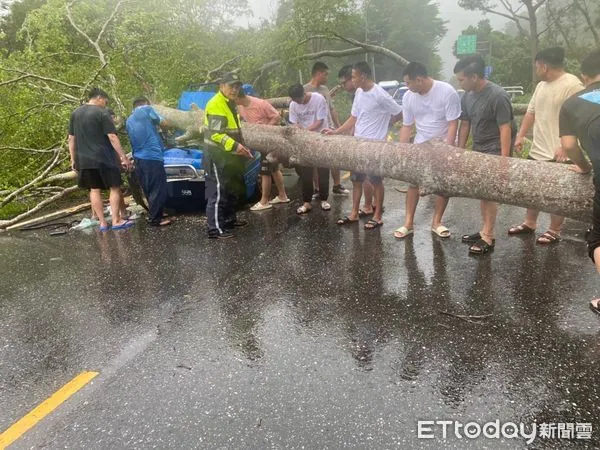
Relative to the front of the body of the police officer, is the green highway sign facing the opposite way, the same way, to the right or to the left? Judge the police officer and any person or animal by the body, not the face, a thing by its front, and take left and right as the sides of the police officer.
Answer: to the right

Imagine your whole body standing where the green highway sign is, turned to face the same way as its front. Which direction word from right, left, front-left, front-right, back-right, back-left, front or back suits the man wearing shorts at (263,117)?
front

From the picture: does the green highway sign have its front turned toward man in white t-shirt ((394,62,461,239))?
yes

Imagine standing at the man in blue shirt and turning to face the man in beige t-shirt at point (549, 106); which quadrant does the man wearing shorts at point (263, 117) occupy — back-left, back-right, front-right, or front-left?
front-left

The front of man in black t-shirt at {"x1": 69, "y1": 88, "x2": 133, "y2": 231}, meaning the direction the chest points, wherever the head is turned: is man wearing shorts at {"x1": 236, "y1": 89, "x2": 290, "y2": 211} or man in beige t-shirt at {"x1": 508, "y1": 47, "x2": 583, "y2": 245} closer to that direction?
the man wearing shorts

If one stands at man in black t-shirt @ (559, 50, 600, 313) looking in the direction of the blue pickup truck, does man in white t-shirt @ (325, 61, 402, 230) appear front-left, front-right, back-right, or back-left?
front-right

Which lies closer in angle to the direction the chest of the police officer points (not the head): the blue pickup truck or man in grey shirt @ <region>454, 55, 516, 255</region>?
the man in grey shirt

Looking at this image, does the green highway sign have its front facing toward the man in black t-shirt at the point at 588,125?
yes

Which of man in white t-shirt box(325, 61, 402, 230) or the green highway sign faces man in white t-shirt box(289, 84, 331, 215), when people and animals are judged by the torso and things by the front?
the green highway sign

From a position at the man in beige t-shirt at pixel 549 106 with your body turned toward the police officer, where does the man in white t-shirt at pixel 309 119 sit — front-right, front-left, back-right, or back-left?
front-right

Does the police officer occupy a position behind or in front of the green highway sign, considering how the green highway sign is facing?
in front

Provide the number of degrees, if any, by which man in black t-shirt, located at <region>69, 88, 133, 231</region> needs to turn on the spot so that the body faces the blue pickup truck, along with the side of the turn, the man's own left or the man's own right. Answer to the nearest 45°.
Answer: approximately 45° to the man's own right

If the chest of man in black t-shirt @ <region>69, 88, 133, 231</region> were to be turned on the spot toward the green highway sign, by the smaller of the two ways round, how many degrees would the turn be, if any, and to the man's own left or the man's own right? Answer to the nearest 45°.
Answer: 0° — they already face it

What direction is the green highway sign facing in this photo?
toward the camera

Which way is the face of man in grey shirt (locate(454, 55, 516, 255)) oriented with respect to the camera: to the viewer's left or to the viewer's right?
to the viewer's left

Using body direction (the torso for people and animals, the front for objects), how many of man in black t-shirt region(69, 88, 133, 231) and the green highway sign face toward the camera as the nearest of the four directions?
1
